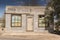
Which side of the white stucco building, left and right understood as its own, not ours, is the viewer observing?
front
